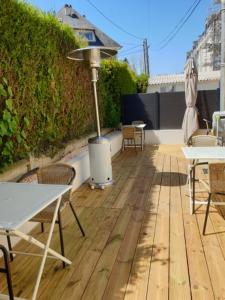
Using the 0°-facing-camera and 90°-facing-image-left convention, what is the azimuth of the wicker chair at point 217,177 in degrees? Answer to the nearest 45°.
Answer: approximately 180°

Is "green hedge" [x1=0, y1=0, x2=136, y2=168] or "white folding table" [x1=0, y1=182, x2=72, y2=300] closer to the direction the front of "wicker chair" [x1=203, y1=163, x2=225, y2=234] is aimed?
the green hedge

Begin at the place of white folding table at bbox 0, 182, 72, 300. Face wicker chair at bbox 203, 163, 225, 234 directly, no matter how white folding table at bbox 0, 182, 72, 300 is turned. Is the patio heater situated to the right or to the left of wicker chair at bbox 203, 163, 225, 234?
left

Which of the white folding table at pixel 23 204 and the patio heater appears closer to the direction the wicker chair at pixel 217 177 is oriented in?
the patio heater

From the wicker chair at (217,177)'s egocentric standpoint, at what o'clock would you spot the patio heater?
The patio heater is roughly at 10 o'clock from the wicker chair.

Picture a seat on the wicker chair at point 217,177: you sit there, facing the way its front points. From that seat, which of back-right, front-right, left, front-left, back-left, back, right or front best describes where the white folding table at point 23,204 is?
back-left

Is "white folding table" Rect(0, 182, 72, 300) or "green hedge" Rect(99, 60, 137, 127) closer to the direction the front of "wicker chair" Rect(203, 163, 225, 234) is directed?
the green hedge

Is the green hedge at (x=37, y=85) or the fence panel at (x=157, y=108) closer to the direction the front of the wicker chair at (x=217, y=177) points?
the fence panel

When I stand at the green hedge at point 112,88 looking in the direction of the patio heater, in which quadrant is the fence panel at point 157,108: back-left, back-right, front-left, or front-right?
back-left

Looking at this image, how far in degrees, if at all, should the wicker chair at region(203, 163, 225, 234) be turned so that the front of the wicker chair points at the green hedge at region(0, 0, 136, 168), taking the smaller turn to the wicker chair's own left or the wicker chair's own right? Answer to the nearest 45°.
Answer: approximately 90° to the wicker chair's own left

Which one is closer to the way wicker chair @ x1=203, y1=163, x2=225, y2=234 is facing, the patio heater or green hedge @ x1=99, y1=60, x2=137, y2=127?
the green hedge

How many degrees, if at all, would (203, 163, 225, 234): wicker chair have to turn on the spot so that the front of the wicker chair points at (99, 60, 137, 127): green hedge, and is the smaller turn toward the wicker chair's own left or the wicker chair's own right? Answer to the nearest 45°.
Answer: approximately 45° to the wicker chair's own left
